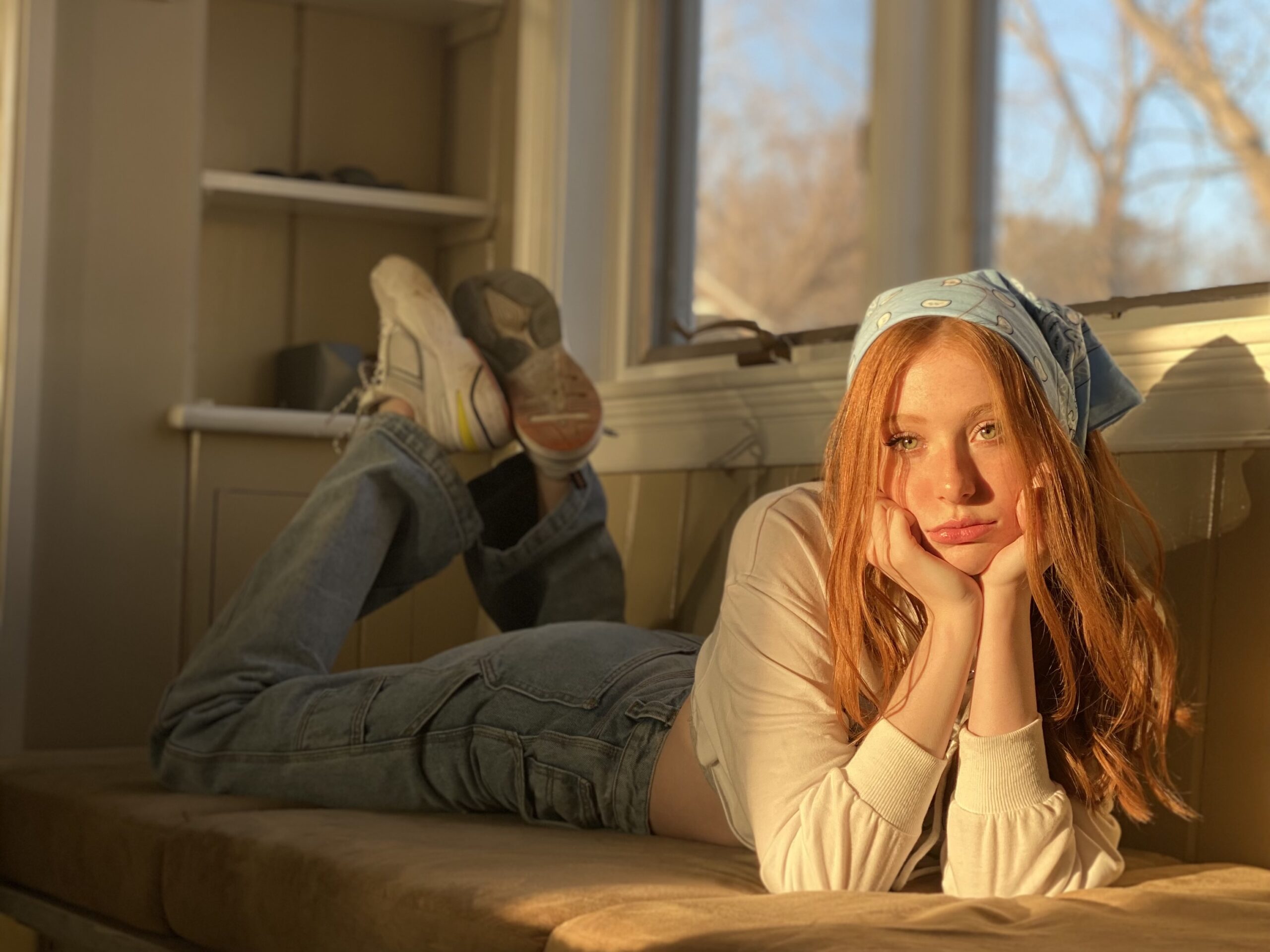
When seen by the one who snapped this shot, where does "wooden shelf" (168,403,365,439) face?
facing the viewer

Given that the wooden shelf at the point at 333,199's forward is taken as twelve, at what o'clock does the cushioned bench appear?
The cushioned bench is roughly at 12 o'clock from the wooden shelf.

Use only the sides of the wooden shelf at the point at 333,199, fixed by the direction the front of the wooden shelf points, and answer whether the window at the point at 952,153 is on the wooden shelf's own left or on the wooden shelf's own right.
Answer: on the wooden shelf's own left

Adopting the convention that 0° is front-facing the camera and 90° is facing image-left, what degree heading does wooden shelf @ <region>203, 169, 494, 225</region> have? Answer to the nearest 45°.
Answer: approximately 0°

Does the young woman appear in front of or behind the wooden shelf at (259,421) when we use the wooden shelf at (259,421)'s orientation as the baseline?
in front

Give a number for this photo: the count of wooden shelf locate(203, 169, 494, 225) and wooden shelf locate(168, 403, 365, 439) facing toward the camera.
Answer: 2

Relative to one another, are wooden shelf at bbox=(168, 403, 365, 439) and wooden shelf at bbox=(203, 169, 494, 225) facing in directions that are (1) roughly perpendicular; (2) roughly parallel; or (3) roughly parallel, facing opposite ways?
roughly parallel
